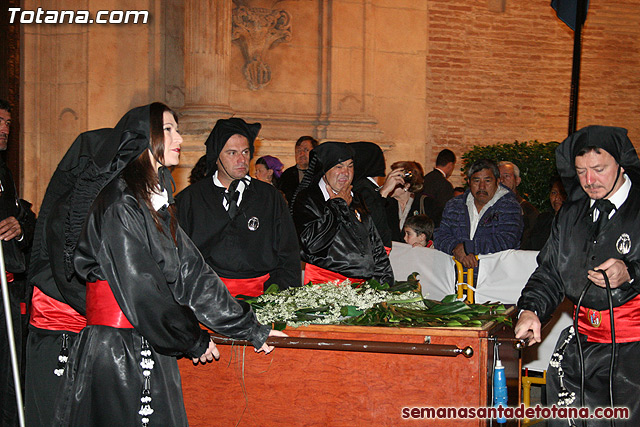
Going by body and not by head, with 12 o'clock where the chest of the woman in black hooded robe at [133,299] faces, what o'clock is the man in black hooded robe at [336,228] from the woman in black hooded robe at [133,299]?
the man in black hooded robe at [336,228] is roughly at 10 o'clock from the woman in black hooded robe at [133,299].

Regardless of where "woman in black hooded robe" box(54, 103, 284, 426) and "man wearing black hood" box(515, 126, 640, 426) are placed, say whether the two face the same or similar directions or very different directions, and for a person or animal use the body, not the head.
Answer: very different directions

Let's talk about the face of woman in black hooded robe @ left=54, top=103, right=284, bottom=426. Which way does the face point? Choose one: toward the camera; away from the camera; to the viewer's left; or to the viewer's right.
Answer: to the viewer's right

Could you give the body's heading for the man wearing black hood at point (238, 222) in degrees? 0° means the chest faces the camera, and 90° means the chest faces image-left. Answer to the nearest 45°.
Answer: approximately 0°

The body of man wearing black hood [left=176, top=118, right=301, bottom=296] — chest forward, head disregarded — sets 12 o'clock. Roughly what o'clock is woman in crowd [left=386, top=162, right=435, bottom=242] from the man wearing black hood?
The woman in crowd is roughly at 7 o'clock from the man wearing black hood.

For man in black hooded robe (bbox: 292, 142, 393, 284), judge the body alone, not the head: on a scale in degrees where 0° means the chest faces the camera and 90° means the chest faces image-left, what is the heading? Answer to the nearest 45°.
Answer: approximately 315°

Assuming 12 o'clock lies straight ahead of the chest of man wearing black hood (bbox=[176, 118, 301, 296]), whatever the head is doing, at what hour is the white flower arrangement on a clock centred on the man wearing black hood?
The white flower arrangement is roughly at 11 o'clock from the man wearing black hood.

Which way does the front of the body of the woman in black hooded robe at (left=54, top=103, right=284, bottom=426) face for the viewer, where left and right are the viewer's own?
facing to the right of the viewer

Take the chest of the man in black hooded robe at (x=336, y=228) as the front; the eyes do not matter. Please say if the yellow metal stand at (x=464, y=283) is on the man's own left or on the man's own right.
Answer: on the man's own left

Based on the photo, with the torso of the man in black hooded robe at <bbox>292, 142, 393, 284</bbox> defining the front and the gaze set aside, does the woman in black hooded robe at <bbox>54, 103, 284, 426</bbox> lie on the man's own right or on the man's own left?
on the man's own right

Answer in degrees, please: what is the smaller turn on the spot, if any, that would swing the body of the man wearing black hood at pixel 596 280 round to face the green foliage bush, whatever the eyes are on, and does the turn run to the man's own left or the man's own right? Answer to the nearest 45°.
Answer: approximately 135° to the man's own right

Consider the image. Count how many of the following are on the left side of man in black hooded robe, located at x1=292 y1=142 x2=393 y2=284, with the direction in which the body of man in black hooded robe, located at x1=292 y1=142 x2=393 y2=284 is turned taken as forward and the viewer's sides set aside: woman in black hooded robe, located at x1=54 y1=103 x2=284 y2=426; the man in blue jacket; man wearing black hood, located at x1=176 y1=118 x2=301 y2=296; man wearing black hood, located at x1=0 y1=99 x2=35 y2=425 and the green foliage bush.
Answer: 2
